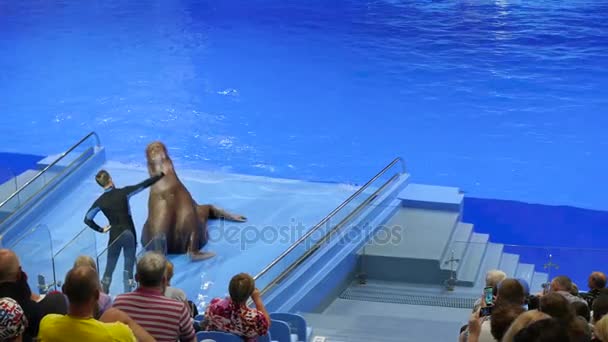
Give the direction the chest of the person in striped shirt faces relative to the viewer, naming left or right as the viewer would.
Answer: facing away from the viewer

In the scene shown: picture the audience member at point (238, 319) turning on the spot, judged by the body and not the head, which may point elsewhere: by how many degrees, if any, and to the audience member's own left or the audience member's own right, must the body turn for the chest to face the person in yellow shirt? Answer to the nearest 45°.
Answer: approximately 135° to the audience member's own left

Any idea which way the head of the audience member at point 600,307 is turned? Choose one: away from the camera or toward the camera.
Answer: away from the camera

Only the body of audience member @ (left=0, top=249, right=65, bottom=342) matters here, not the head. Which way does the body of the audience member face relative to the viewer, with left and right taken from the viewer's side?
facing away from the viewer and to the right of the viewer

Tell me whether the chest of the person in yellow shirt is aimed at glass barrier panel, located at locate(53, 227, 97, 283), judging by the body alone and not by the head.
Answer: yes

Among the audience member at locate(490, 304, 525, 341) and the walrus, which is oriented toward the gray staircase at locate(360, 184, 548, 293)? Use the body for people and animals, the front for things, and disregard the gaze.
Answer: the audience member

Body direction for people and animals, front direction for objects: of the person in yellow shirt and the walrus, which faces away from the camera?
the person in yellow shirt

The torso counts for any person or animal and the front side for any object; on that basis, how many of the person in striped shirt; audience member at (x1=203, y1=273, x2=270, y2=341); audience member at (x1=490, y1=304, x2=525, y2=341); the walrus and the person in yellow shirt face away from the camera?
4

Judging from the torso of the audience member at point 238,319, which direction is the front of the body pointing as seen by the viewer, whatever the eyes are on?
away from the camera

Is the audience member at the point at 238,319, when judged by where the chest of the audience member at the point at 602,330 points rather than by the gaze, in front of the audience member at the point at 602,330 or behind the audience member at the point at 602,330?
in front

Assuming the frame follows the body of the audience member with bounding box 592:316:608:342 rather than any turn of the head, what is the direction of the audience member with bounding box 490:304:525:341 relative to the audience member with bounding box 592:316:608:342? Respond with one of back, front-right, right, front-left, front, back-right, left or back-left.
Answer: front-left

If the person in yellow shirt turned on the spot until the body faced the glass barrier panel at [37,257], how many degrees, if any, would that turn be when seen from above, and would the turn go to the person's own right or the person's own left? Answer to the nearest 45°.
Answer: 0° — they already face it

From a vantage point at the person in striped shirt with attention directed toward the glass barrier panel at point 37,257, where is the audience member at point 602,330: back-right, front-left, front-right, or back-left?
back-right

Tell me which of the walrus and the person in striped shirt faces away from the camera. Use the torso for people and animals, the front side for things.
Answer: the person in striped shirt

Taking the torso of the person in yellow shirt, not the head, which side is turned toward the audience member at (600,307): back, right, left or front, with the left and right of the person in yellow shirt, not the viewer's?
right

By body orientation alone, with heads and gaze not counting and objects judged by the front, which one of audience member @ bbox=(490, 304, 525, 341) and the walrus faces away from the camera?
the audience member
